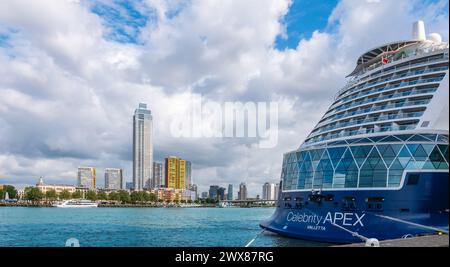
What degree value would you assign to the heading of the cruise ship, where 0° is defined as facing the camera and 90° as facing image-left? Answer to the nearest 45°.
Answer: approximately 225°
